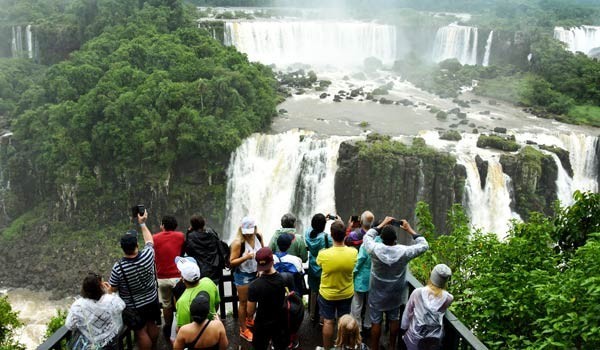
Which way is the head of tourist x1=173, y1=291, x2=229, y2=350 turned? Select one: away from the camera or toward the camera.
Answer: away from the camera

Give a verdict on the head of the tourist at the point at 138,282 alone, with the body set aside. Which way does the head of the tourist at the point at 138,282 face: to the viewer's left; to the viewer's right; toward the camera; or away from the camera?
away from the camera

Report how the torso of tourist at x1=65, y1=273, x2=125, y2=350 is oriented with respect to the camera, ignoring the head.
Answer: away from the camera

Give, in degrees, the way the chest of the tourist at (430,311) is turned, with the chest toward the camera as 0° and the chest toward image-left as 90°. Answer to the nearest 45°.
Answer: approximately 180°

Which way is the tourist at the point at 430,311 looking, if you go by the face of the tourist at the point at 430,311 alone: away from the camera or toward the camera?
away from the camera

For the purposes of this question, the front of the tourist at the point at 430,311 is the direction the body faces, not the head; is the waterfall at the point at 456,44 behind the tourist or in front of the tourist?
in front

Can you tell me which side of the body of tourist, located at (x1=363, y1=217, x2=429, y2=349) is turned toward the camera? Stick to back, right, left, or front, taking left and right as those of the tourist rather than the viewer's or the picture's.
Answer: back

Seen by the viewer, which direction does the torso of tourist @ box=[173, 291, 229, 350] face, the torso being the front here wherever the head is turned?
away from the camera

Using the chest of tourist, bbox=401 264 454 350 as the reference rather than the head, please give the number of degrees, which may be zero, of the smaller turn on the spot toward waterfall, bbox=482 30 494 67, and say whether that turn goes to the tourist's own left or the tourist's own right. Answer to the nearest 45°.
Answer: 0° — they already face it

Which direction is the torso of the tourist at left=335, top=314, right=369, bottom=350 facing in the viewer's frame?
away from the camera

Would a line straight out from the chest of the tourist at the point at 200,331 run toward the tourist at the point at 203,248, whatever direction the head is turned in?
yes

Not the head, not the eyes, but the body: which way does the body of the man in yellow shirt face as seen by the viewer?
away from the camera
